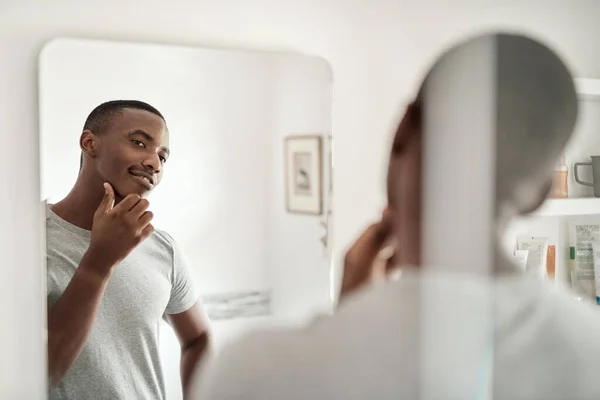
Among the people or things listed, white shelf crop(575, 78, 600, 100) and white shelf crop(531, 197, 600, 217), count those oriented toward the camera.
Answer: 2

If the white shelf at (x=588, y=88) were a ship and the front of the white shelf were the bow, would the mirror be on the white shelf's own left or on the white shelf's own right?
on the white shelf's own right

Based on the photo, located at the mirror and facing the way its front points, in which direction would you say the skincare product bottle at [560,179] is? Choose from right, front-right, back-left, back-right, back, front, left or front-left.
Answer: front-left

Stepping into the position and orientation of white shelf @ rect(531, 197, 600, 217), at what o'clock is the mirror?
The mirror is roughly at 2 o'clock from the white shelf.

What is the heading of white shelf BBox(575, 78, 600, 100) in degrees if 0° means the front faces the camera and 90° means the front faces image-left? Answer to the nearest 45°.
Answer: approximately 0°

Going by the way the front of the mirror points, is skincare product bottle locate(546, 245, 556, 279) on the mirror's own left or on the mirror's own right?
on the mirror's own left

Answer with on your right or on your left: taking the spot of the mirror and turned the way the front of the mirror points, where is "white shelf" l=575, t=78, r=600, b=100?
on your left

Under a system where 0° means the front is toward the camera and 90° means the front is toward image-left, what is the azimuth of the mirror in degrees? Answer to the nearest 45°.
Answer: approximately 315°
